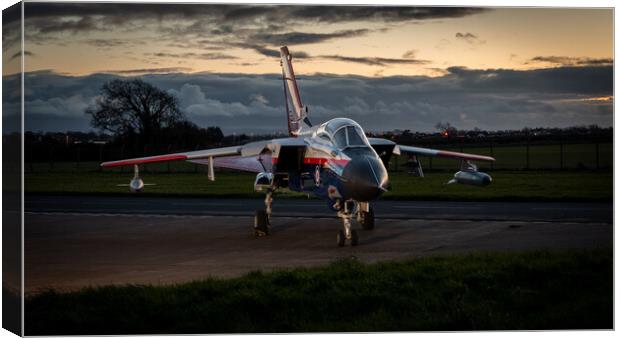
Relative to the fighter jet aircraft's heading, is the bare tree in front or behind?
behind

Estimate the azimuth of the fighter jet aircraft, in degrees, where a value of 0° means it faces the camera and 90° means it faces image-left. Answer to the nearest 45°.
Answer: approximately 0°
